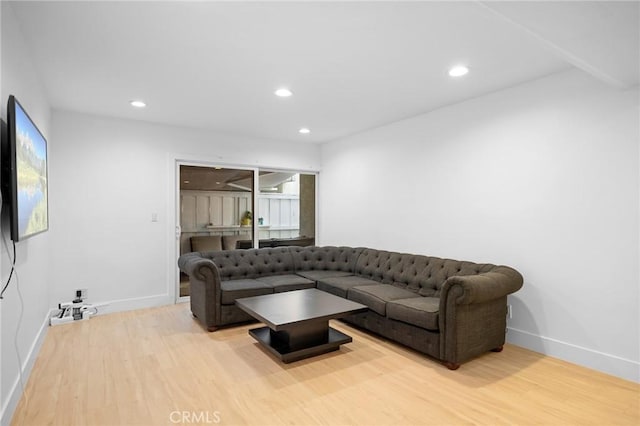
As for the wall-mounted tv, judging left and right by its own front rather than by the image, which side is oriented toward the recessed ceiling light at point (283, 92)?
front

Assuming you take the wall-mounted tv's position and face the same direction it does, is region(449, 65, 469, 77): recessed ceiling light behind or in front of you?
in front

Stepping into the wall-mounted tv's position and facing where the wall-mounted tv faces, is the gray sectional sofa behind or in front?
in front

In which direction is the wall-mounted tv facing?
to the viewer's right
